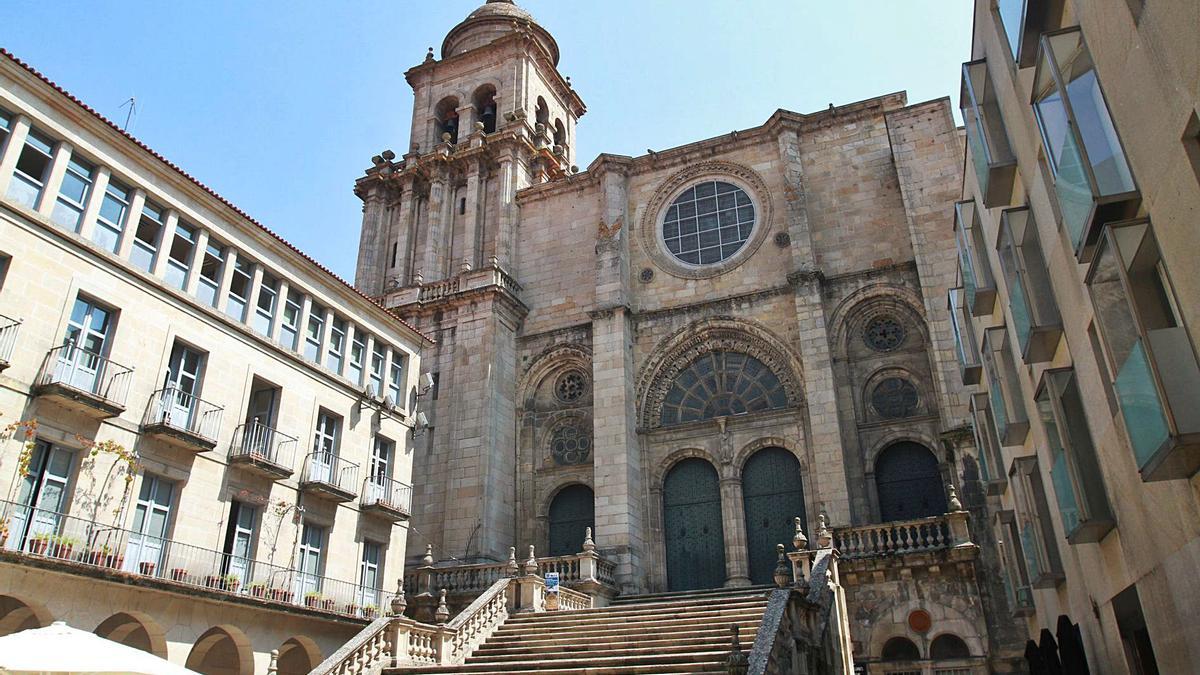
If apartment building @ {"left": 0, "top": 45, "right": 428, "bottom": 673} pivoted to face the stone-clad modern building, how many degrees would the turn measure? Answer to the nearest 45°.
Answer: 0° — it already faces it

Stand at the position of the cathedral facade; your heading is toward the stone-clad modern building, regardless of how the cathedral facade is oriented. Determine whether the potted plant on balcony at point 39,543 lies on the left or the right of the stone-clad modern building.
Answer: right

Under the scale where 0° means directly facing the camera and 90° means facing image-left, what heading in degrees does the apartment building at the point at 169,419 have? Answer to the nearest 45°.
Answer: approximately 315°

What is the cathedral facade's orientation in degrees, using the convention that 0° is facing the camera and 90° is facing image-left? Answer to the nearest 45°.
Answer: approximately 0°

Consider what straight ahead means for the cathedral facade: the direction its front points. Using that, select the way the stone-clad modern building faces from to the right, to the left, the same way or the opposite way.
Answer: to the right

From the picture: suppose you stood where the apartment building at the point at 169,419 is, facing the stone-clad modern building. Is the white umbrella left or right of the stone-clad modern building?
right

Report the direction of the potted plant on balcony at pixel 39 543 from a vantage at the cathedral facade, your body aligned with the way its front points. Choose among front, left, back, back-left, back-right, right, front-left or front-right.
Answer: front-right

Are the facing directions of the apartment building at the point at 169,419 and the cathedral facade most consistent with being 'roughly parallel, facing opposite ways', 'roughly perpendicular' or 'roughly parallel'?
roughly perpendicular

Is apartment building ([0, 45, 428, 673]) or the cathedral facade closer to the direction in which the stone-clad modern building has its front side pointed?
the apartment building

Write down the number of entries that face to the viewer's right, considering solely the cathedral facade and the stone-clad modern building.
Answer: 0

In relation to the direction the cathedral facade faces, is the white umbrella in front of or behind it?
in front

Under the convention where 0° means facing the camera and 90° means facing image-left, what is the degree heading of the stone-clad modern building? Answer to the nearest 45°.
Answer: approximately 45°

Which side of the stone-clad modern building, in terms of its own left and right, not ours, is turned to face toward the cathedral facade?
right
